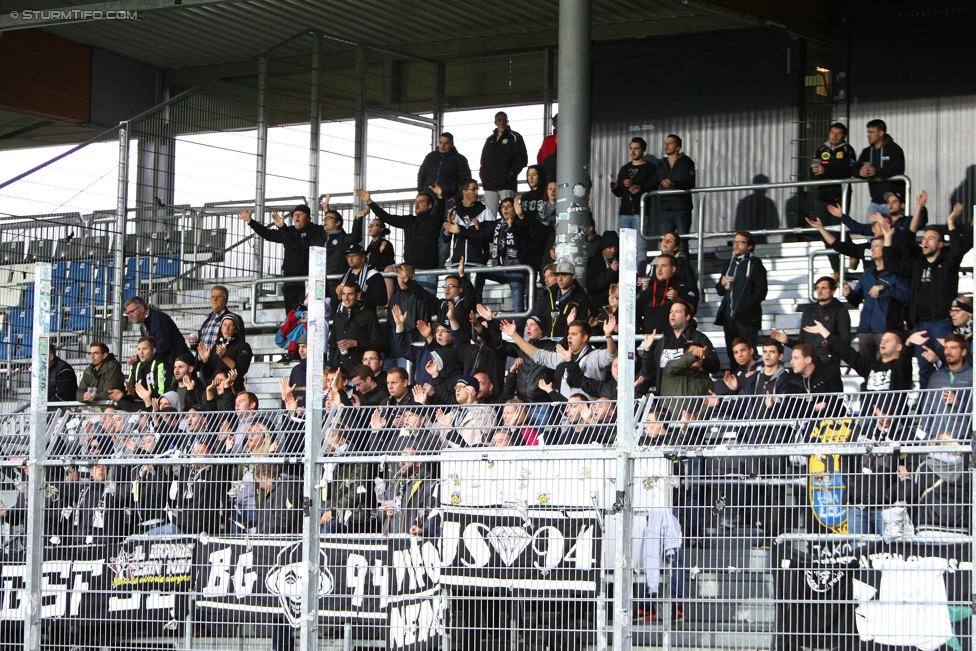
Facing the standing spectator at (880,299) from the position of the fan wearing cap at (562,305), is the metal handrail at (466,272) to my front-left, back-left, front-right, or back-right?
back-left

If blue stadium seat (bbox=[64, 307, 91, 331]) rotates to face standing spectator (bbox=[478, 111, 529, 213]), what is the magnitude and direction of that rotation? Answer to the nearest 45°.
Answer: approximately 135° to its left

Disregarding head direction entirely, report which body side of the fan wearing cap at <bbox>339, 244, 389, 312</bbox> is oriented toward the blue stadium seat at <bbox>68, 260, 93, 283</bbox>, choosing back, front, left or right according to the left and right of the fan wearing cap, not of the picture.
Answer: right

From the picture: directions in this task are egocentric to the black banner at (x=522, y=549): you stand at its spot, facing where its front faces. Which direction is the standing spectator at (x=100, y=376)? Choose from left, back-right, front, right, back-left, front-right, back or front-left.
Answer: back-right

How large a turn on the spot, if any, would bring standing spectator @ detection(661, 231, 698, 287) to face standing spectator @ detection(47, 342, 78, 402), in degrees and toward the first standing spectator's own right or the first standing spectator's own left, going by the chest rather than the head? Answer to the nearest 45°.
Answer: approximately 45° to the first standing spectator's own right

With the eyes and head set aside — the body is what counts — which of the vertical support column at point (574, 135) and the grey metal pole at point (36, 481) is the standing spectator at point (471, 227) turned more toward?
the grey metal pole

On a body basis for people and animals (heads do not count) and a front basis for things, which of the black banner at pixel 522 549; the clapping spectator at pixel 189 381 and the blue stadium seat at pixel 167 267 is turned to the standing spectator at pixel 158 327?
the blue stadium seat

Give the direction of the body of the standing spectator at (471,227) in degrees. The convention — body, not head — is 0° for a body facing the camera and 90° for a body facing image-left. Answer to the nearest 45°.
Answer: approximately 45°

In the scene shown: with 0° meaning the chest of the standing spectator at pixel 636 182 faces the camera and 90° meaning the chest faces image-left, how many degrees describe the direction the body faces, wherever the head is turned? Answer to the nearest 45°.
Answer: approximately 45°

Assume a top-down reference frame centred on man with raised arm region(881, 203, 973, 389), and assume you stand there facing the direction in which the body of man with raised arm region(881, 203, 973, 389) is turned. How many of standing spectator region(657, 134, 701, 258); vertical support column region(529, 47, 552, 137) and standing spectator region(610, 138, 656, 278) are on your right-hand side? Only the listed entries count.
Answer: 3

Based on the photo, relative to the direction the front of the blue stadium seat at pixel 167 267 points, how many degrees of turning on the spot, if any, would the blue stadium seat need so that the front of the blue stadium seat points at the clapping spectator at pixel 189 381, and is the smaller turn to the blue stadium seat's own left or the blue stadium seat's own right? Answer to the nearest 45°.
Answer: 0° — it already faces them

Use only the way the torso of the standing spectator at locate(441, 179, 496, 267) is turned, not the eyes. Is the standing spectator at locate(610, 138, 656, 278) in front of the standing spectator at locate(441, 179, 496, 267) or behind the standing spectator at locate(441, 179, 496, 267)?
behind

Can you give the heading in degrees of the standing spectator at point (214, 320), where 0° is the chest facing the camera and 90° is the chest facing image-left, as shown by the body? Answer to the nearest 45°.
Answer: approximately 45°

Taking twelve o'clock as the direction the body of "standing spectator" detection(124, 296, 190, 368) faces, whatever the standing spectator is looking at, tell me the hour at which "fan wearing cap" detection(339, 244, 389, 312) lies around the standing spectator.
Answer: The fan wearing cap is roughly at 5 o'clock from the standing spectator.
